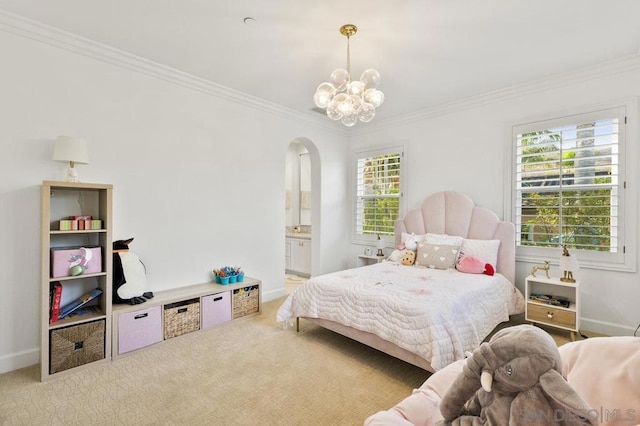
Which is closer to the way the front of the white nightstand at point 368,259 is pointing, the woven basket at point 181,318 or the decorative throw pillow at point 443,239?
the woven basket

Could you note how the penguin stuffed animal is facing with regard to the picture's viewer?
facing the viewer and to the right of the viewer

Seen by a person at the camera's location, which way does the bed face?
facing the viewer and to the left of the viewer

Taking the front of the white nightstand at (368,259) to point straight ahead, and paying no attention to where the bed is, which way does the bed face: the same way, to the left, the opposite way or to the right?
the same way

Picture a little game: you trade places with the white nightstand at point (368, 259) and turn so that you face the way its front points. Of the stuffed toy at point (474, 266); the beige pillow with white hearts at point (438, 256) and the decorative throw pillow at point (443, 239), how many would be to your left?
3

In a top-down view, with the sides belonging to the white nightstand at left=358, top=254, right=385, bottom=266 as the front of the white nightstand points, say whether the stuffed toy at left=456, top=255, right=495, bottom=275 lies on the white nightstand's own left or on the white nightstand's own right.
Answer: on the white nightstand's own left

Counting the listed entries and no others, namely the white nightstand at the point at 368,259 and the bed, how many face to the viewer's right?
0

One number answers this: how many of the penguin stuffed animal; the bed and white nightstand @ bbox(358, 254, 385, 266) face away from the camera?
0

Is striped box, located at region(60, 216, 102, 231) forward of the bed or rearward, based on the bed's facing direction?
forward

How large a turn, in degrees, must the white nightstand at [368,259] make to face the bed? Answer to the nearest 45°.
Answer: approximately 45° to its left

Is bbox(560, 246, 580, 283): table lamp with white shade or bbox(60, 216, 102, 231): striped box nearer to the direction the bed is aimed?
the striped box

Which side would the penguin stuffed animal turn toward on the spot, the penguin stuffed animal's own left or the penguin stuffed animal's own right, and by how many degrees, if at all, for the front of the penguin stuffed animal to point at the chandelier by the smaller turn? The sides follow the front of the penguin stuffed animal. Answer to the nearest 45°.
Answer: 0° — it already faces it

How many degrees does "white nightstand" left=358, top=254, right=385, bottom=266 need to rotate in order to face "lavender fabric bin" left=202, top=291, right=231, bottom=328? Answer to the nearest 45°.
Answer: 0° — it already faces it
